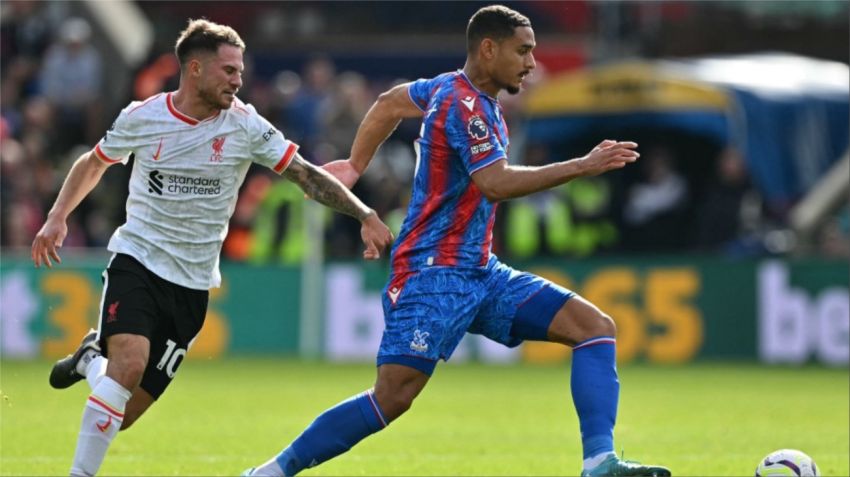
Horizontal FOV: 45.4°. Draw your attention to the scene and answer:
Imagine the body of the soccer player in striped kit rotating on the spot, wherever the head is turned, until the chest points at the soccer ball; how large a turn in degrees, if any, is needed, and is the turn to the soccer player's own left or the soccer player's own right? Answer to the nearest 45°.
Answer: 0° — they already face it

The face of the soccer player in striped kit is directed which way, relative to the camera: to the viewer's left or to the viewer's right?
to the viewer's right

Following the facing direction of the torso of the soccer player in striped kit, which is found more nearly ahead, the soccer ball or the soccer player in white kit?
the soccer ball

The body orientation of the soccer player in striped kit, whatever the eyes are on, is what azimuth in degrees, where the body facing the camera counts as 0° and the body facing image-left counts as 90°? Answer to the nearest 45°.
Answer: approximately 270°

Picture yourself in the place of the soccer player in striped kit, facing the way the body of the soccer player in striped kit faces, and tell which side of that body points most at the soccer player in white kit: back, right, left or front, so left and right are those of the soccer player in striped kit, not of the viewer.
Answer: back
